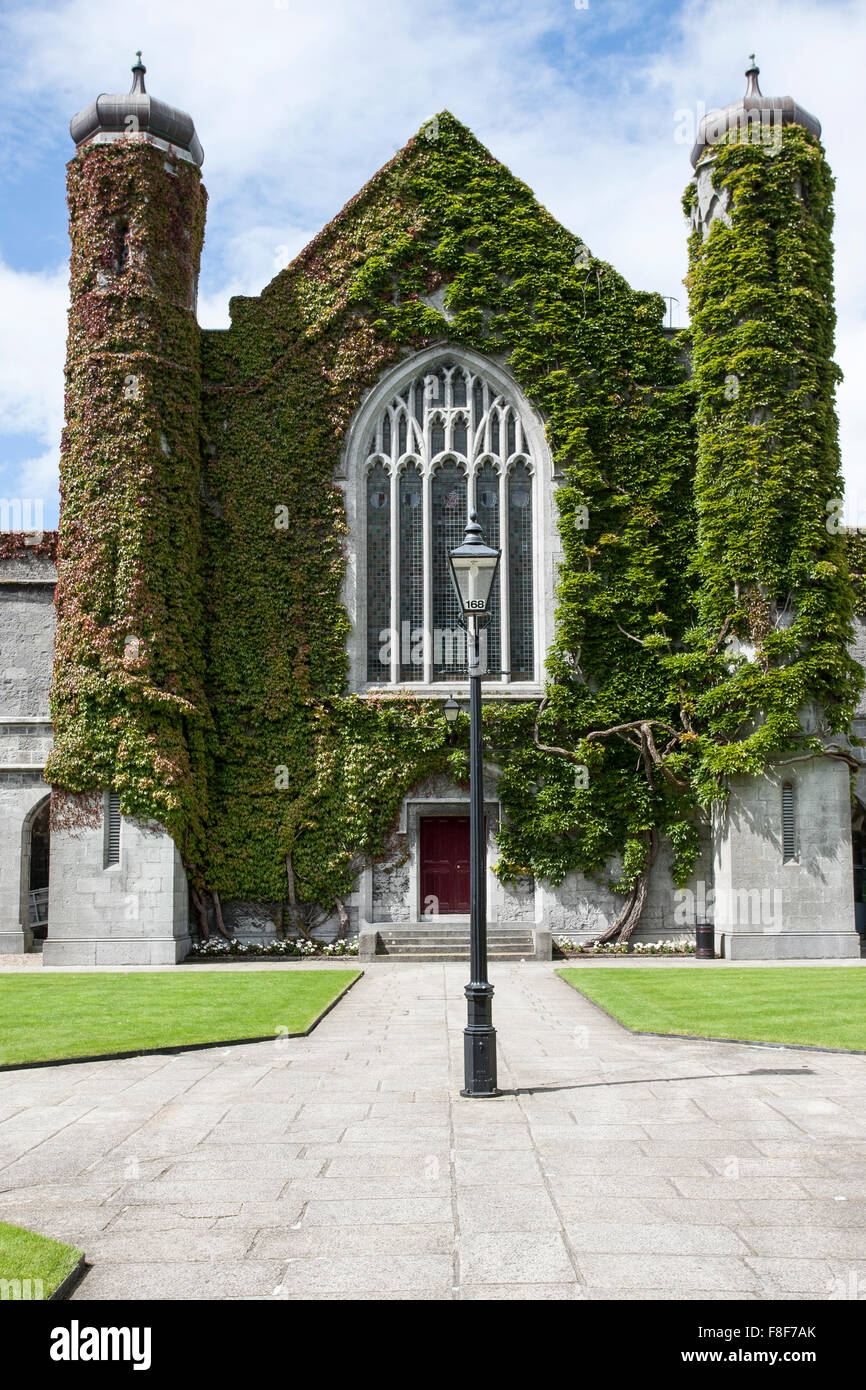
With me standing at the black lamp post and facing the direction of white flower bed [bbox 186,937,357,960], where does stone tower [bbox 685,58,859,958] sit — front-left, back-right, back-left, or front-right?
front-right

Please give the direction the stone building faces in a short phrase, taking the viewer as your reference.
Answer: facing the viewer

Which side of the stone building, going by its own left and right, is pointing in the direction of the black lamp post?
front

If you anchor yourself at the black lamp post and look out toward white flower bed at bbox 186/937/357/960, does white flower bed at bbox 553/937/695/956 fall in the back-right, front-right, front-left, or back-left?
front-right
